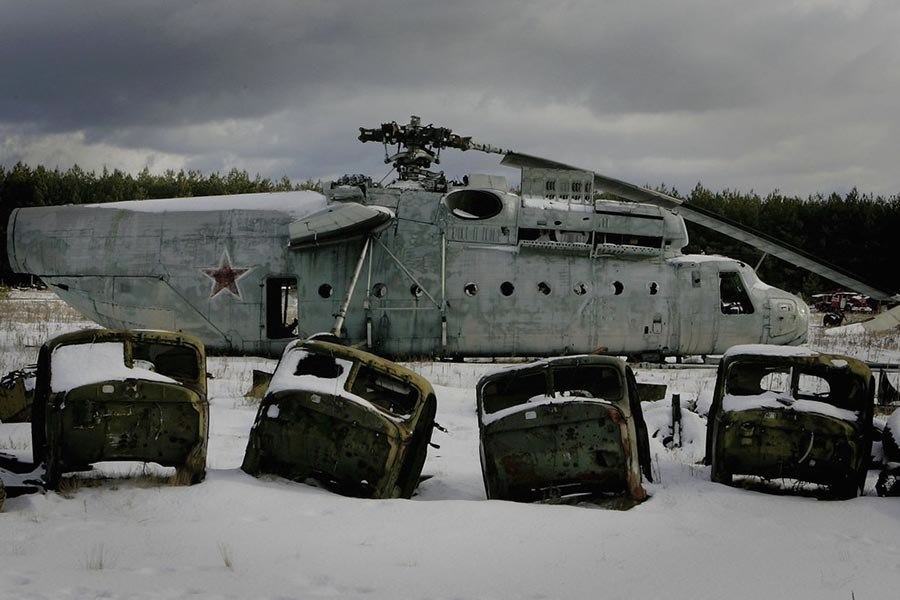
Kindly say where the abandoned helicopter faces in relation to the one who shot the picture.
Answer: facing to the right of the viewer

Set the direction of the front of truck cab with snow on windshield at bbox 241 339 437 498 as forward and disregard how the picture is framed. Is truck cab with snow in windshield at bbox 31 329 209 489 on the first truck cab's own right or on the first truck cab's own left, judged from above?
on the first truck cab's own right

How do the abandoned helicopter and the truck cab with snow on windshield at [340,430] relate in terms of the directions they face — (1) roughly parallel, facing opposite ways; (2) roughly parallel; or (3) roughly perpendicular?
roughly perpendicular

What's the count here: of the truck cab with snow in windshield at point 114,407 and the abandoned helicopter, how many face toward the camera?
1

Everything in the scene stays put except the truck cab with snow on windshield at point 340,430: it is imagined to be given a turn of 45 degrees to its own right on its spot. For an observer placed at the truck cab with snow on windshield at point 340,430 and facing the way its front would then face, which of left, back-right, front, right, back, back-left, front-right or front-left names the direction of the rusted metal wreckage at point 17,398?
right

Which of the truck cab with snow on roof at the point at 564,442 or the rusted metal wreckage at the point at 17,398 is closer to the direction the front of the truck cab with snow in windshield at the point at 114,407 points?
the truck cab with snow on roof

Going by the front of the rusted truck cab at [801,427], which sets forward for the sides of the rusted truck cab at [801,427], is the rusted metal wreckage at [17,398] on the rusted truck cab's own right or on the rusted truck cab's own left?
on the rusted truck cab's own right

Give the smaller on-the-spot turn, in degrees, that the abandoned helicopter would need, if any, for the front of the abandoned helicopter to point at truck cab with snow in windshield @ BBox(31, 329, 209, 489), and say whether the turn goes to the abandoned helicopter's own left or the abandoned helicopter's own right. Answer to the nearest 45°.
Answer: approximately 90° to the abandoned helicopter's own right

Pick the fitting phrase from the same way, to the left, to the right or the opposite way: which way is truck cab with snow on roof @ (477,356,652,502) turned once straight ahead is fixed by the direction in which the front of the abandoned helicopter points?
to the right

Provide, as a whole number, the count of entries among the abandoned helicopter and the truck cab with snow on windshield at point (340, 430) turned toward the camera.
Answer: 1

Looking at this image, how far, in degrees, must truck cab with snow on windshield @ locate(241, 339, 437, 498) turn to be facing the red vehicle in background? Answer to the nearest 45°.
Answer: approximately 135° to its left

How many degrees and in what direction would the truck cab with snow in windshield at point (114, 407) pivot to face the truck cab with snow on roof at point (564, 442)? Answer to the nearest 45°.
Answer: approximately 90° to its left
